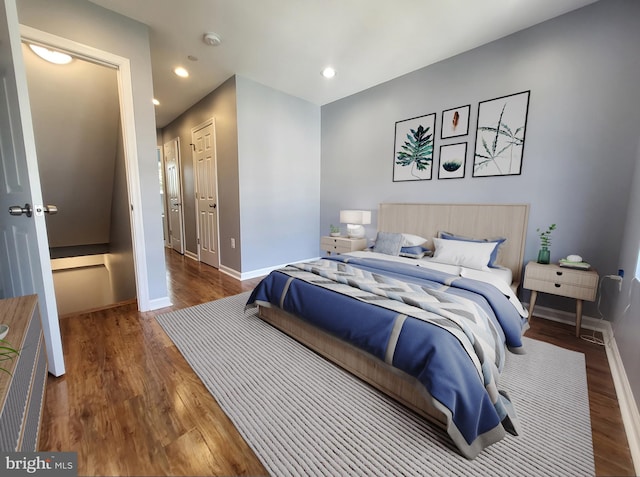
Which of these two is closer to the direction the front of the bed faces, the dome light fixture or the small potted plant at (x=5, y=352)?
the small potted plant

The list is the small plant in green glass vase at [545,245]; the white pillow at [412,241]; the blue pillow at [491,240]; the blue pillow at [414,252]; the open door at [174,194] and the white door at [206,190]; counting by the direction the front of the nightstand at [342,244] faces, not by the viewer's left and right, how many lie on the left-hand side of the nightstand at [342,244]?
4

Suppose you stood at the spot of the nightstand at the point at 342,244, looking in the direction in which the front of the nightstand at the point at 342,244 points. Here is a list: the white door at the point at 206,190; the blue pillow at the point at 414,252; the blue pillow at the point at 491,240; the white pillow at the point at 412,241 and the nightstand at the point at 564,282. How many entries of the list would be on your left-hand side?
4

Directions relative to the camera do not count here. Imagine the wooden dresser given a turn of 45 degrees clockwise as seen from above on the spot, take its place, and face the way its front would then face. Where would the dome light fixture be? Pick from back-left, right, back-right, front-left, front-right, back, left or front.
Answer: back-left

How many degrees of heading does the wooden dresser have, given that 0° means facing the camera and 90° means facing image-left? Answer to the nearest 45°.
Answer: approximately 270°
